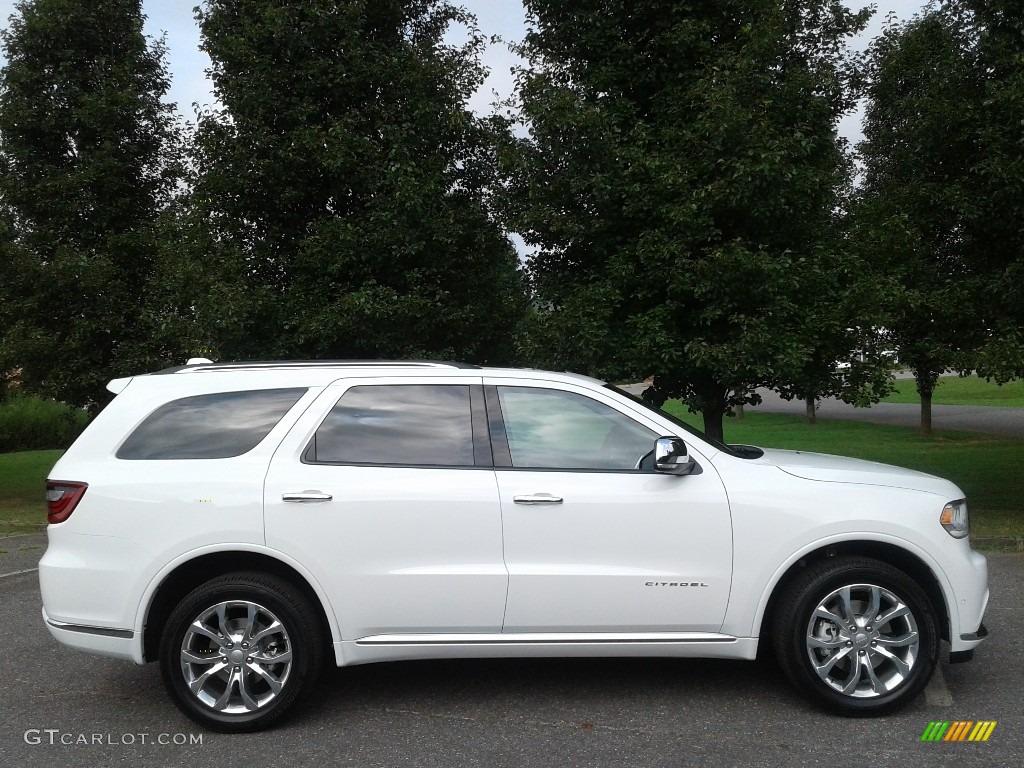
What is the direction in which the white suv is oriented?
to the viewer's right

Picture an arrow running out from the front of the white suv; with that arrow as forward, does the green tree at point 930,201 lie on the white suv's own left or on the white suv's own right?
on the white suv's own left

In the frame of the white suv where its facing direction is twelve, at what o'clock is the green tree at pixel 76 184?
The green tree is roughly at 8 o'clock from the white suv.

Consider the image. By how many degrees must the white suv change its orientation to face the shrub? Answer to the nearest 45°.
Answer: approximately 135° to its left

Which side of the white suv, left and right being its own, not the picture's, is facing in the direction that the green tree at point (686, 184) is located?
left

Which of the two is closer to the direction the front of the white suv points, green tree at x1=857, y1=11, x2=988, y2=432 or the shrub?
the green tree
